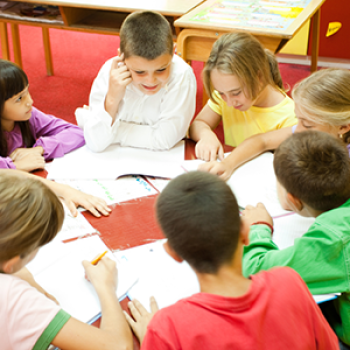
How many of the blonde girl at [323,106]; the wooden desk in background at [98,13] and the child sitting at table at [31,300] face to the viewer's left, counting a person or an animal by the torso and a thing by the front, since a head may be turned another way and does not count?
1

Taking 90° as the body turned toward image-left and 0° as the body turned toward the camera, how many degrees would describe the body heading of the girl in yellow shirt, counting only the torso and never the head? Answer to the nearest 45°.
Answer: approximately 45°

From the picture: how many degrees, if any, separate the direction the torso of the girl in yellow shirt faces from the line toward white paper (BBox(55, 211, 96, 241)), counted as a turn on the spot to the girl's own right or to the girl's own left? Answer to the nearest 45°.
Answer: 0° — they already face it

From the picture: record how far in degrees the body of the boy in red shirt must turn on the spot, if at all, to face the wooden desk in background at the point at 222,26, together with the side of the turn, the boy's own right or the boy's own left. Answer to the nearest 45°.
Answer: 0° — they already face it

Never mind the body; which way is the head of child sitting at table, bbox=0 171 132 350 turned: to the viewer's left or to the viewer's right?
to the viewer's right

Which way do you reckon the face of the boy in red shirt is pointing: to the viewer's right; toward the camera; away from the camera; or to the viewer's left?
away from the camera

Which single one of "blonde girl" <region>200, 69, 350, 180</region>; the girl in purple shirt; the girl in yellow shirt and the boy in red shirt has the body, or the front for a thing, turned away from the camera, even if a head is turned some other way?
the boy in red shirt

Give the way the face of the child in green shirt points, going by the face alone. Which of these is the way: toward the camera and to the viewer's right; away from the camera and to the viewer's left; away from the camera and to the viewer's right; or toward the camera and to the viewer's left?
away from the camera and to the viewer's left

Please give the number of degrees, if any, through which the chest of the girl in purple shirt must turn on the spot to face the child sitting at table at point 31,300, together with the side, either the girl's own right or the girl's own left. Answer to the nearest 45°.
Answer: approximately 45° to the girl's own right

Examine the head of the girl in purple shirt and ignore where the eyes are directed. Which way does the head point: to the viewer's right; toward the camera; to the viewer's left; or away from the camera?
to the viewer's right

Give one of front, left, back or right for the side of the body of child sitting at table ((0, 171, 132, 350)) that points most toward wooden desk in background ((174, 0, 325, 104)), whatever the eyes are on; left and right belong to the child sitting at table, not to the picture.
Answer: front

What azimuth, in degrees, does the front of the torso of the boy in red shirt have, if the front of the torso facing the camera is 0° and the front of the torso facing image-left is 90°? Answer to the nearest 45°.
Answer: approximately 180°
